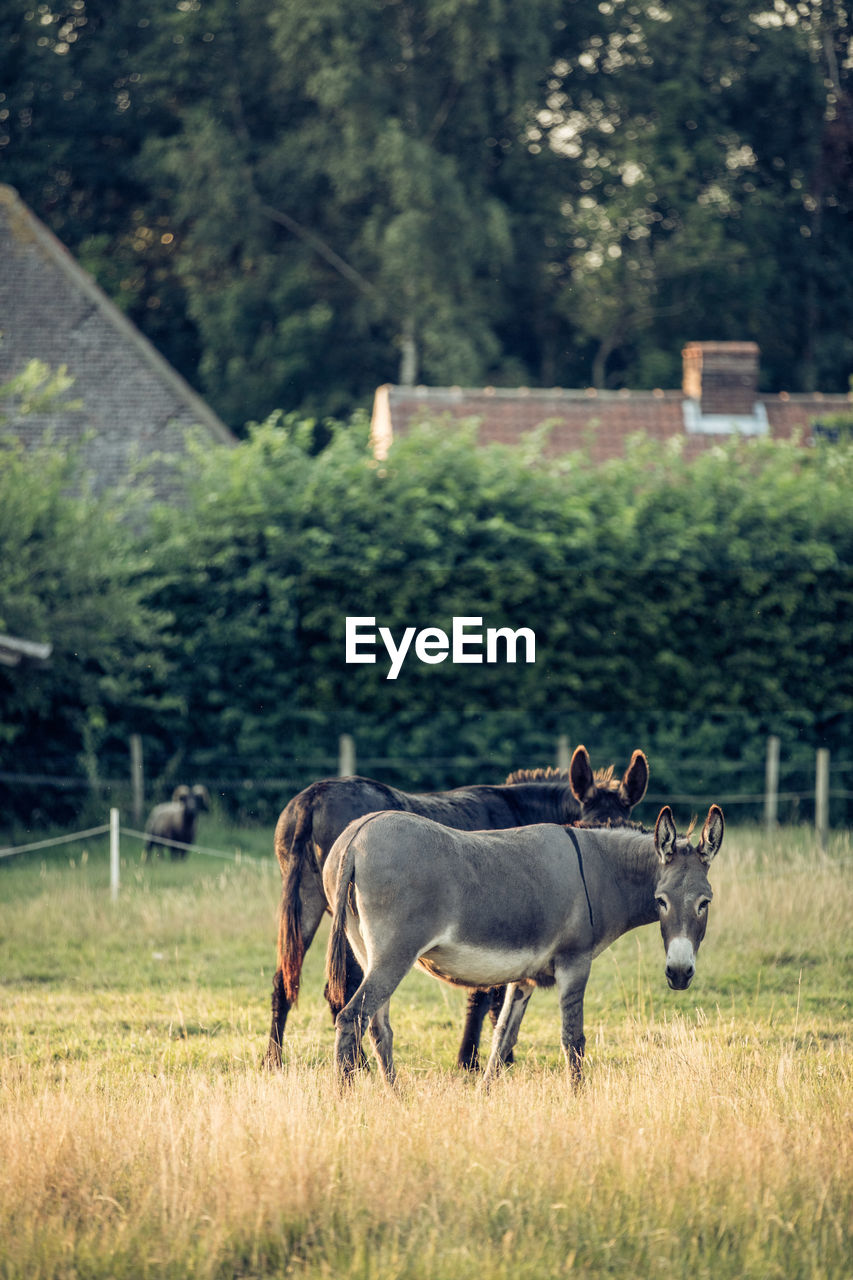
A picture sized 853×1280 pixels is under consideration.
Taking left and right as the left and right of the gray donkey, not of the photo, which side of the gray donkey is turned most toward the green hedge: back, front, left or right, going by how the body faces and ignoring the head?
left

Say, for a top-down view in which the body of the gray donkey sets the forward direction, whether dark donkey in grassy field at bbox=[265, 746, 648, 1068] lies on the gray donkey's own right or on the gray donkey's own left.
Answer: on the gray donkey's own left

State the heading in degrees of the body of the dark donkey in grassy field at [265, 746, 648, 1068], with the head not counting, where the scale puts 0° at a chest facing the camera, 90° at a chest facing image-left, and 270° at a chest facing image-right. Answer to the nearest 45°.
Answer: approximately 270°

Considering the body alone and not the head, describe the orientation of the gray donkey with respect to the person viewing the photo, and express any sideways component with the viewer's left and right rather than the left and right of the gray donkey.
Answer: facing to the right of the viewer

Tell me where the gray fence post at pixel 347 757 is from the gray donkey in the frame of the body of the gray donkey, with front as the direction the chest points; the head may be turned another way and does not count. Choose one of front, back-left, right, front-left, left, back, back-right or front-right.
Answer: left

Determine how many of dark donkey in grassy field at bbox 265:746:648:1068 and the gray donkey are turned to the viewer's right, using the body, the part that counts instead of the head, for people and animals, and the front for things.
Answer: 2

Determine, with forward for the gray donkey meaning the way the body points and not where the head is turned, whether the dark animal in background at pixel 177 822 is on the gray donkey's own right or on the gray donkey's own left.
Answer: on the gray donkey's own left

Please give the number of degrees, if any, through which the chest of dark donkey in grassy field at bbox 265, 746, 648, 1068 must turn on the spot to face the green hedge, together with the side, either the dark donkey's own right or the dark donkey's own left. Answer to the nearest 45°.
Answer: approximately 90° to the dark donkey's own left

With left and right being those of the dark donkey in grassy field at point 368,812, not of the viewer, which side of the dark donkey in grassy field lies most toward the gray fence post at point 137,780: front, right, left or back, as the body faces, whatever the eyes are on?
left
